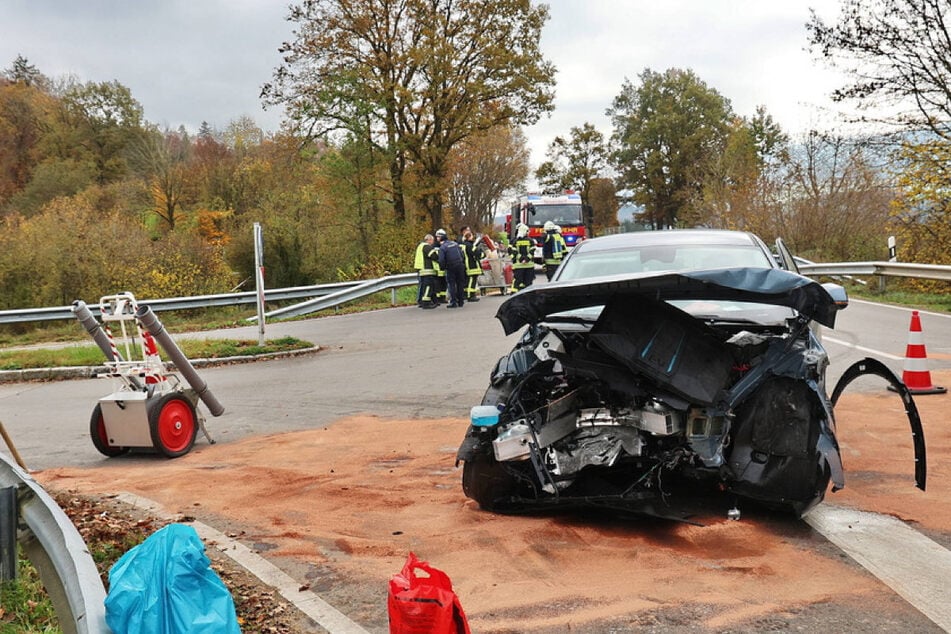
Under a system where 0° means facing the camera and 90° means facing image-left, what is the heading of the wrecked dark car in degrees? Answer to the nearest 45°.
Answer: approximately 0°

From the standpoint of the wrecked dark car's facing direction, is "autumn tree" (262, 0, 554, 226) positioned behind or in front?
behind

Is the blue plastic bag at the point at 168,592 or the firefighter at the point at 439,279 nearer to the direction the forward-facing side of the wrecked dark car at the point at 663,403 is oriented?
the blue plastic bag

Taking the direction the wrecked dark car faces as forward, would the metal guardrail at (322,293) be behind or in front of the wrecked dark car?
behind
